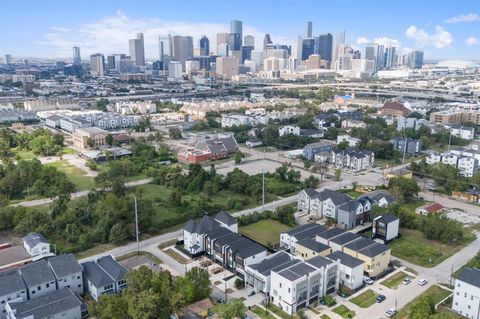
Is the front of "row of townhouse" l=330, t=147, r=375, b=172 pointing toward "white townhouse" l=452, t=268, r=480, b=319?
no

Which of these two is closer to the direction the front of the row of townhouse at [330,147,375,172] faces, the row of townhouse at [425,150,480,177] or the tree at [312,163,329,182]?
the tree

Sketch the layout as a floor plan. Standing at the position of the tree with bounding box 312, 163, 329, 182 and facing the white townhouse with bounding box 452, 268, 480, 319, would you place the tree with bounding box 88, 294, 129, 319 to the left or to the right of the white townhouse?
right

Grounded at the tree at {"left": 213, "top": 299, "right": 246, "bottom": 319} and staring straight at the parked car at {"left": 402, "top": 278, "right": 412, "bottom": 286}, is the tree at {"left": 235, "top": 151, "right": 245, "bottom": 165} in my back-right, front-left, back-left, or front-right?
front-left

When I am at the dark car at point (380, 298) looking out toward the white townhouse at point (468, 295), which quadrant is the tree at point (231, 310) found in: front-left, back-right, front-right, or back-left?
back-right

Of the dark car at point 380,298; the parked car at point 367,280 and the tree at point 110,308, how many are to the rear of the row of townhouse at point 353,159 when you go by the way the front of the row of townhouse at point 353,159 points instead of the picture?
0

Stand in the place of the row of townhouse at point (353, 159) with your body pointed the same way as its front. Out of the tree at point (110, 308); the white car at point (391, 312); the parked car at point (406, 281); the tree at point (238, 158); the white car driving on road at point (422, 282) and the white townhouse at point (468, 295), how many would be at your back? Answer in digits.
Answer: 0

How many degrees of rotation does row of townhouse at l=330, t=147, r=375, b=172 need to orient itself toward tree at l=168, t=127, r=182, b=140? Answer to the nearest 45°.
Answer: approximately 45° to its right

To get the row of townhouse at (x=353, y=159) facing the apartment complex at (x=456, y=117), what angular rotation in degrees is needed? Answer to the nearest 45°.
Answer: approximately 180°

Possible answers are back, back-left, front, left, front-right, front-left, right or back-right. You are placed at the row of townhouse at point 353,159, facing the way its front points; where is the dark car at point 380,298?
front-left

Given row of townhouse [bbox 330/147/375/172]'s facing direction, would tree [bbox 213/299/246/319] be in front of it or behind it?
in front

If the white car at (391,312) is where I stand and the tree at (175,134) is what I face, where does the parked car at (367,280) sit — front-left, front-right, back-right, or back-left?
front-right

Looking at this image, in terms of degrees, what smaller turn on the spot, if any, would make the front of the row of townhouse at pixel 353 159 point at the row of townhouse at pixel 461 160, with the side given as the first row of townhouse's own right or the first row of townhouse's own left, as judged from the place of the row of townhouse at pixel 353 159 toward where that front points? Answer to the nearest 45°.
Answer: approximately 135° to the first row of townhouse's own left

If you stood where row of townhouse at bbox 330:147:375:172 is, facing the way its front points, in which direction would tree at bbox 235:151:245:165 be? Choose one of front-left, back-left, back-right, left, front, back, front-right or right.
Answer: front-right

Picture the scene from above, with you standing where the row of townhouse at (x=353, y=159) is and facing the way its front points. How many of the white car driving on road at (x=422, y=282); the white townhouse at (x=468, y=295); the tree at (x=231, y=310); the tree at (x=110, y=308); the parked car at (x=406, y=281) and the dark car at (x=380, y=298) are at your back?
0

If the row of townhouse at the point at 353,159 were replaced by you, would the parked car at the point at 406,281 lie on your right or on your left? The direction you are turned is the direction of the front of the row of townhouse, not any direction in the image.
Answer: on your left

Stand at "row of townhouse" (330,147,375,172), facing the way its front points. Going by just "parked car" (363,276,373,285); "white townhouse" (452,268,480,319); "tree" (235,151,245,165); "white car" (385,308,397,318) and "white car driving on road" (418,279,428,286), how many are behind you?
0

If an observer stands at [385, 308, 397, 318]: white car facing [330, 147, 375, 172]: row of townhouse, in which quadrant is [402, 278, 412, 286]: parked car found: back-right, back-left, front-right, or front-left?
front-right

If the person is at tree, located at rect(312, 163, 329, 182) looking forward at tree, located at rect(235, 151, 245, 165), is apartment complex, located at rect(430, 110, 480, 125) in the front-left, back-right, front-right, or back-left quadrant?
back-right
